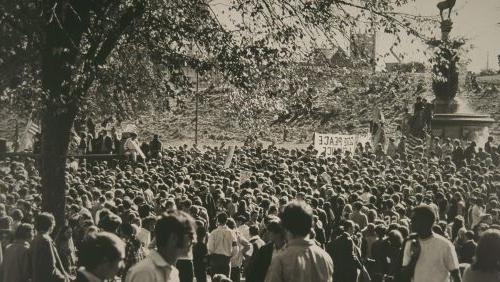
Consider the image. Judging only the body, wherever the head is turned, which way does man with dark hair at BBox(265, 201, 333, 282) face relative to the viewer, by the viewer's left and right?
facing away from the viewer

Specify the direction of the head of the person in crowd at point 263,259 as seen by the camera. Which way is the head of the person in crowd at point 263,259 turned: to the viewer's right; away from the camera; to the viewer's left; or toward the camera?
away from the camera

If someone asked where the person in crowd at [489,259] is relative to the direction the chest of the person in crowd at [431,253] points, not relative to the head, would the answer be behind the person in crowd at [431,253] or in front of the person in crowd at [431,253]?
behind

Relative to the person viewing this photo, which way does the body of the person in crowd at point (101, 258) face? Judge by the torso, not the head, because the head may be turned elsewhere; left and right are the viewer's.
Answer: facing away from the viewer and to the right of the viewer

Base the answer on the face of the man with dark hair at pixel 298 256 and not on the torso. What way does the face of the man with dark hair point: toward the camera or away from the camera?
away from the camera

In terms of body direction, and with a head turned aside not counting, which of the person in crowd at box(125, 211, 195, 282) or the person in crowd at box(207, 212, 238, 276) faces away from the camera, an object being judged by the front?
the person in crowd at box(207, 212, 238, 276)

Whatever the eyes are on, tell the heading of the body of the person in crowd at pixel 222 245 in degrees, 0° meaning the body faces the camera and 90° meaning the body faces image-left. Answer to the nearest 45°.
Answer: approximately 180°

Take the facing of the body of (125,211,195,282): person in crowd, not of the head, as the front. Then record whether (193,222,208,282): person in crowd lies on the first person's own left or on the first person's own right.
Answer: on the first person's own left

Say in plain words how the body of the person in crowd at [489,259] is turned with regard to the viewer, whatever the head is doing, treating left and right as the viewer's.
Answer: facing away from the viewer

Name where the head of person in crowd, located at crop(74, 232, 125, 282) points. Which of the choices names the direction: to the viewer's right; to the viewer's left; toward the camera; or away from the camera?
away from the camera
